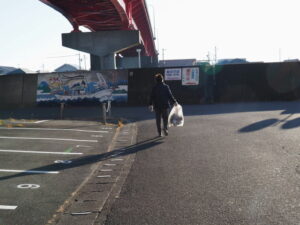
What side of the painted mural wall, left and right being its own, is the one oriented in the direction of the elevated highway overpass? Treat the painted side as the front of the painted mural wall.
back

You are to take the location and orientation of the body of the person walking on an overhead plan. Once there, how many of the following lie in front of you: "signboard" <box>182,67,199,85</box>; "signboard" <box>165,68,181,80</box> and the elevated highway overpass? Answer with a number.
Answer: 3

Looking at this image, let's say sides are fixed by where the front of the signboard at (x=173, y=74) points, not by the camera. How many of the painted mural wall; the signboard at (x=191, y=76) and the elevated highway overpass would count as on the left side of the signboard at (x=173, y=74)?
1

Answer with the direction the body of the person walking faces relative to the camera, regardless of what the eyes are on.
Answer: away from the camera

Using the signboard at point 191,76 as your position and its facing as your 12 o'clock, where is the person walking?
The person walking is roughly at 12 o'clock from the signboard.

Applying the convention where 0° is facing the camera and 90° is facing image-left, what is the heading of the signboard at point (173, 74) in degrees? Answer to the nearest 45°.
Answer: approximately 0°
